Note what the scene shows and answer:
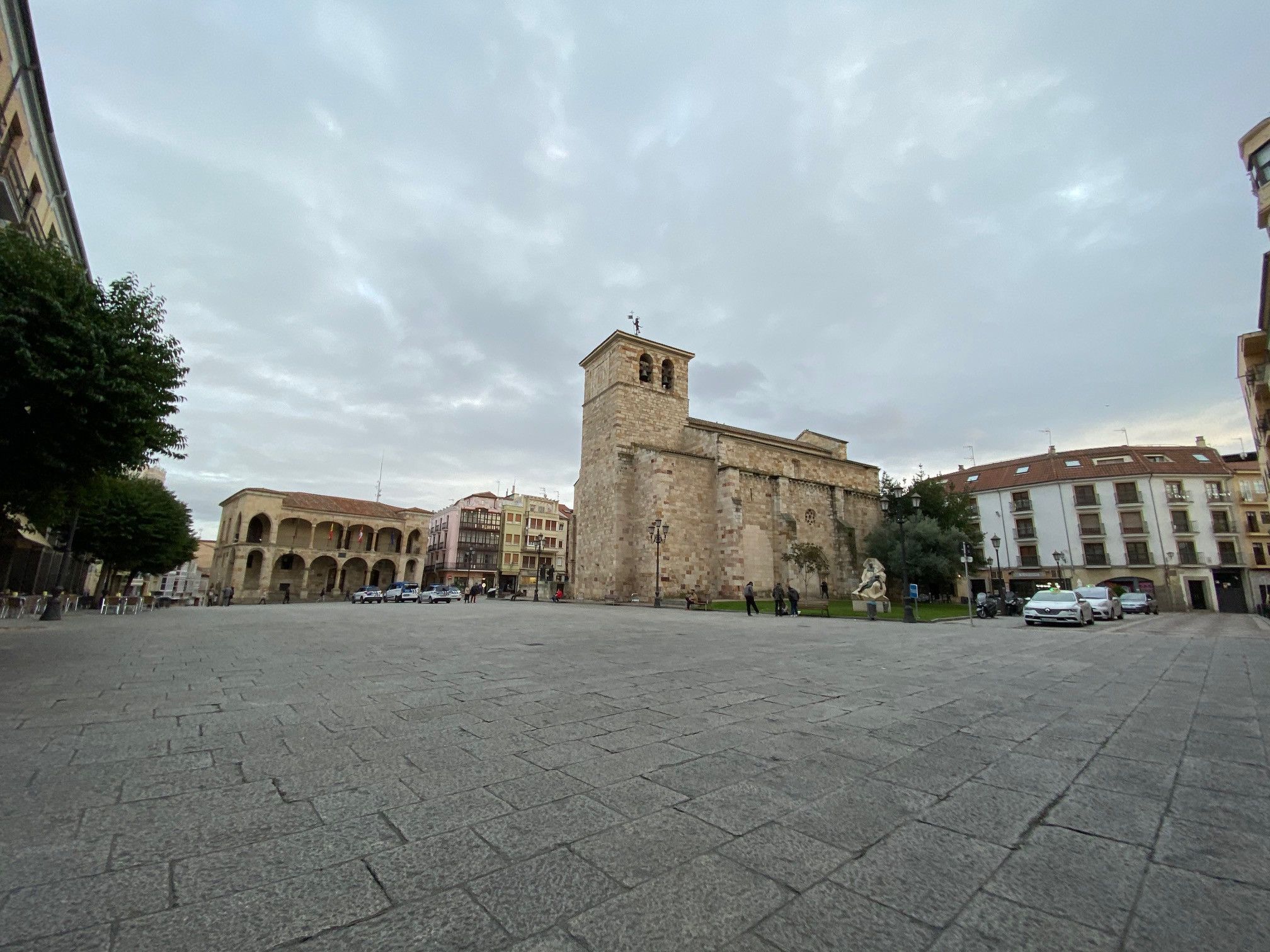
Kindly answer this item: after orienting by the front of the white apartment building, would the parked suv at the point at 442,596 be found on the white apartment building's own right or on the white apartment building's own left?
on the white apartment building's own right

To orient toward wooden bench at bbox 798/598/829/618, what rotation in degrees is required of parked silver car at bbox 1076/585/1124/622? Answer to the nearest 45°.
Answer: approximately 45° to its right

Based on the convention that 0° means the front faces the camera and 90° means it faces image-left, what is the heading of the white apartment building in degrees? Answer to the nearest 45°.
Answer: approximately 0°

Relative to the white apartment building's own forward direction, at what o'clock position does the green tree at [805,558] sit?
The green tree is roughly at 1 o'clock from the white apartment building.

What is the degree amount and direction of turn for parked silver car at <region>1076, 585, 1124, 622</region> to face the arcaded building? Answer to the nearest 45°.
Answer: approximately 45° to its right

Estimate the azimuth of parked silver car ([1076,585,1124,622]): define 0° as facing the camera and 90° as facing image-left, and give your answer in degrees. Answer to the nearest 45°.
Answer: approximately 45°

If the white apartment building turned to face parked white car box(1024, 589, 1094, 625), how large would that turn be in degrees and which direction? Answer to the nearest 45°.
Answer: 0° — it already faces it
